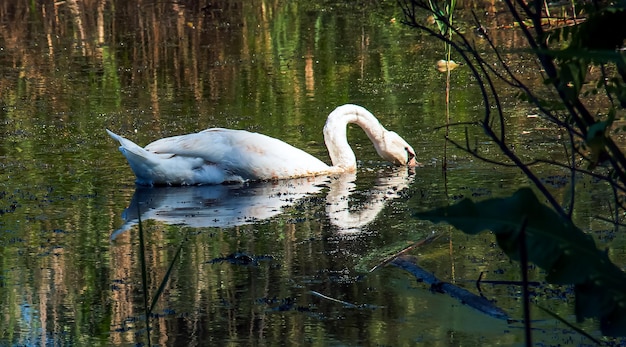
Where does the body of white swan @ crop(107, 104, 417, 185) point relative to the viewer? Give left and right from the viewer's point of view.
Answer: facing to the right of the viewer

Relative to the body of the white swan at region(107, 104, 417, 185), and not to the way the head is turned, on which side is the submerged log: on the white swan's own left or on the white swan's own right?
on the white swan's own right
